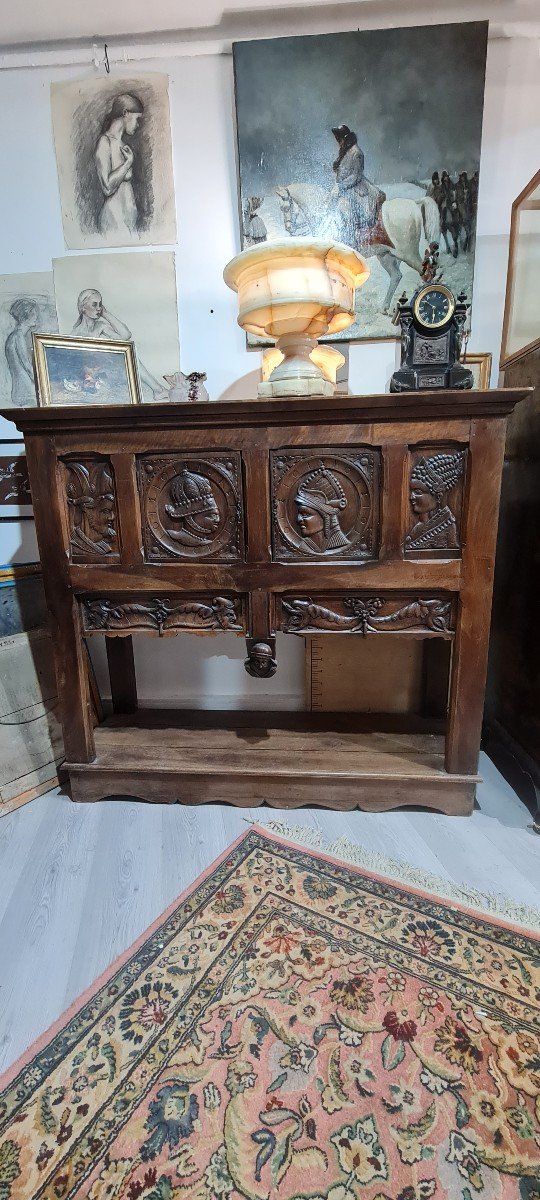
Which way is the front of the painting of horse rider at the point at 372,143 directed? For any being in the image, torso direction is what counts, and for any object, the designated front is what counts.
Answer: toward the camera

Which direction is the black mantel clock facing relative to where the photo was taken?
toward the camera

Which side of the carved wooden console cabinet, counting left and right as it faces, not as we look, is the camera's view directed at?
front

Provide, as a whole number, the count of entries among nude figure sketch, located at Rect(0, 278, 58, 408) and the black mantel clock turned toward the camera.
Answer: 2

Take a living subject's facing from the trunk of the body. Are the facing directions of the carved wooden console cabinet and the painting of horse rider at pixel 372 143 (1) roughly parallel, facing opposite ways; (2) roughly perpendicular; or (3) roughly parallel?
roughly parallel

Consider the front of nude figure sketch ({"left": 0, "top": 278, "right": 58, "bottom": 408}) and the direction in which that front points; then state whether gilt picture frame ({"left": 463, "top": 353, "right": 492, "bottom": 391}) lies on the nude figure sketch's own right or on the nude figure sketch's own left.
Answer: on the nude figure sketch's own left

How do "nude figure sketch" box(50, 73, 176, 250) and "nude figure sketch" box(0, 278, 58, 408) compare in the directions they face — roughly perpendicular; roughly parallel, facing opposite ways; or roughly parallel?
roughly parallel

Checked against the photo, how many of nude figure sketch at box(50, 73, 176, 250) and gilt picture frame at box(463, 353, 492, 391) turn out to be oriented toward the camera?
2

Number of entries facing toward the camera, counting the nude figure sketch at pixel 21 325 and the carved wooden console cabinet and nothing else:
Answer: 2
